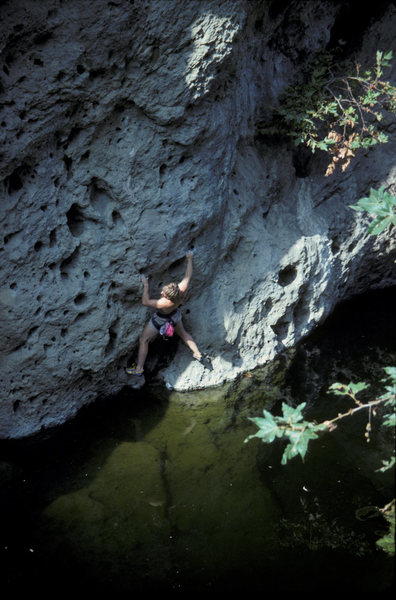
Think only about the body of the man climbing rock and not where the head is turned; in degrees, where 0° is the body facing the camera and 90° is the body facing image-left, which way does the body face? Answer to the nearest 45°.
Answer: approximately 180°

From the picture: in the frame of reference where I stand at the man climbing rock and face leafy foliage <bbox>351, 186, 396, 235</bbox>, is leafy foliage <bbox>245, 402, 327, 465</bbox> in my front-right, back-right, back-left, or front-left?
front-right

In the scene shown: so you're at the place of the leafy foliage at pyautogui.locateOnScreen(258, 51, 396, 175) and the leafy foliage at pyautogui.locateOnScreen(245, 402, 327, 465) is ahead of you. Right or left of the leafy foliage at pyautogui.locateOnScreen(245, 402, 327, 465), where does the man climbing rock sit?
right

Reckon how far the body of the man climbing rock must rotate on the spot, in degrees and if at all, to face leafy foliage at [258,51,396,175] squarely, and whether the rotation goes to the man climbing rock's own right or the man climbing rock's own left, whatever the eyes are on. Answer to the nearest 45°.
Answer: approximately 90° to the man climbing rock's own right

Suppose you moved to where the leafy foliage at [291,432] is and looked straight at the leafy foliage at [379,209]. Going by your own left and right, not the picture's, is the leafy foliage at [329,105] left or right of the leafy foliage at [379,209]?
left

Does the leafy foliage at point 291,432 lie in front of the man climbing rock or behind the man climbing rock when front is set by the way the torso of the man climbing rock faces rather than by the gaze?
behind

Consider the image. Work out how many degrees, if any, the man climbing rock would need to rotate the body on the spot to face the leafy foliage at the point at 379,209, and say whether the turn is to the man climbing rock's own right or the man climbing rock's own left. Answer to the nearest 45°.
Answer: approximately 135° to the man climbing rock's own right
